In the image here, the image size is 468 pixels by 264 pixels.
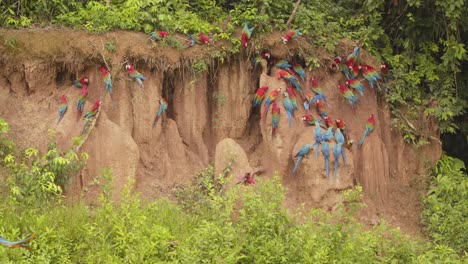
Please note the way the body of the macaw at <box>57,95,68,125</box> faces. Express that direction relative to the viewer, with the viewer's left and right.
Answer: facing away from the viewer and to the right of the viewer

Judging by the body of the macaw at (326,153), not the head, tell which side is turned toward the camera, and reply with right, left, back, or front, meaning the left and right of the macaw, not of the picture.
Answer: back
